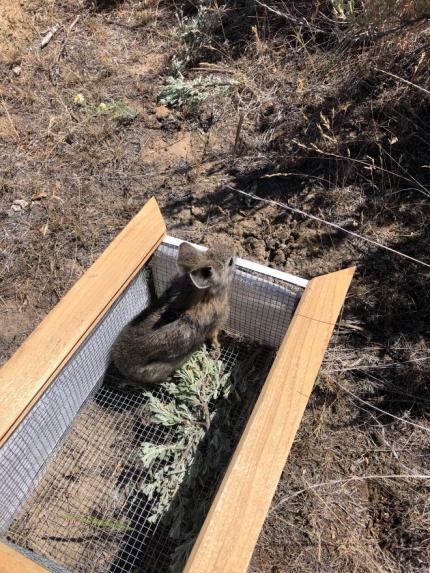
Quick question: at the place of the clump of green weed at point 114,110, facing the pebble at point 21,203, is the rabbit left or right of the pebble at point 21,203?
left

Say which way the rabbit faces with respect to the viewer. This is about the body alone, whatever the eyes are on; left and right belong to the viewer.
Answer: facing away from the viewer and to the right of the viewer

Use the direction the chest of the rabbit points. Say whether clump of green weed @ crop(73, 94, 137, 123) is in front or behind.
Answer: in front

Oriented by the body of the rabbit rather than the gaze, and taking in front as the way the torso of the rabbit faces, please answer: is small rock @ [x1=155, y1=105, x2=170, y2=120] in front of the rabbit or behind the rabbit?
in front
